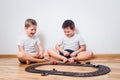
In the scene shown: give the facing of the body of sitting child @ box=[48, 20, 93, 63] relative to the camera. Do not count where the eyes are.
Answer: toward the camera

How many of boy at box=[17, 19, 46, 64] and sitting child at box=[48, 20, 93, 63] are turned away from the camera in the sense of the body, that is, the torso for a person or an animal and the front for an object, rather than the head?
0

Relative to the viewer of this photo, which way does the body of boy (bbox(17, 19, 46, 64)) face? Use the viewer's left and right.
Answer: facing the viewer and to the right of the viewer
